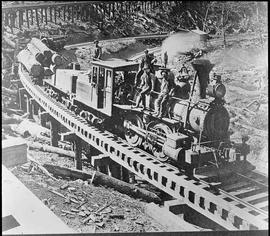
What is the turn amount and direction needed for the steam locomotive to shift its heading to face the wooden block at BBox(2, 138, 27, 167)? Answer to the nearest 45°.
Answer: approximately 135° to its right

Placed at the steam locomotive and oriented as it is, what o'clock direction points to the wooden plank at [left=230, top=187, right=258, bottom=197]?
The wooden plank is roughly at 11 o'clock from the steam locomotive.

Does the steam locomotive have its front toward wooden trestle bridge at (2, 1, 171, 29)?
no

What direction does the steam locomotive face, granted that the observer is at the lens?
facing the viewer and to the right of the viewer
